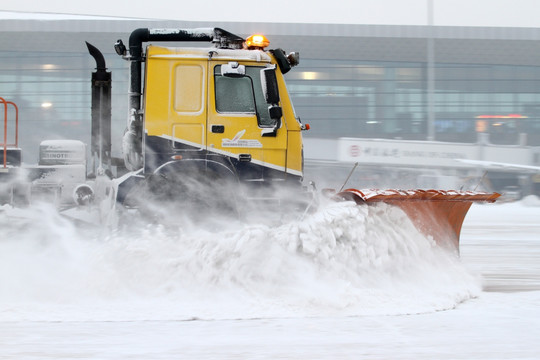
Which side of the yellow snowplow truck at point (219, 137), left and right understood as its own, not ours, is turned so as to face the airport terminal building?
left

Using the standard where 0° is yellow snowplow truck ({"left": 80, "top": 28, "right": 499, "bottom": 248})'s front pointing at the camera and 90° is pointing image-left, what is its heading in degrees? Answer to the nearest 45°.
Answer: approximately 270°
